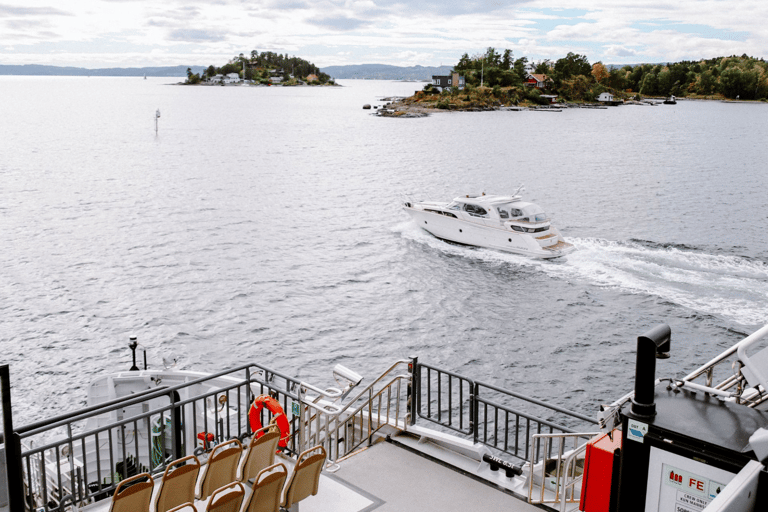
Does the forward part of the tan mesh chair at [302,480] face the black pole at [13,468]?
no

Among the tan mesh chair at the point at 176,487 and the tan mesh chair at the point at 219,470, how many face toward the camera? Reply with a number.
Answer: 0

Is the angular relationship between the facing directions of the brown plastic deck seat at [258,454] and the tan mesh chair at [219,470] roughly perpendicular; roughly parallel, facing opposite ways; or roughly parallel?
roughly parallel

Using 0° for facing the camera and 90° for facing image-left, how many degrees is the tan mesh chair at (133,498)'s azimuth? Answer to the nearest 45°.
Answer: approximately 135°

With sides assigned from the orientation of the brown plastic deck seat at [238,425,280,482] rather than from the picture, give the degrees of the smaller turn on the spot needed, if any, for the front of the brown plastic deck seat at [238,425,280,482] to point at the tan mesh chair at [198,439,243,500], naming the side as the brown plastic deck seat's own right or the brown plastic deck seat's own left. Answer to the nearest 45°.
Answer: approximately 90° to the brown plastic deck seat's own left

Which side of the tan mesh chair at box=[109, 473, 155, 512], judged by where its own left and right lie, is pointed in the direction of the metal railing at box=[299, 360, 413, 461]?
right

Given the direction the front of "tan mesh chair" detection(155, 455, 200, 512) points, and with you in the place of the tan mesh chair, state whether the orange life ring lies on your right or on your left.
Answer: on your right

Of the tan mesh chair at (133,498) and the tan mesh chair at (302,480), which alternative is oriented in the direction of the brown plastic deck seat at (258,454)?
the tan mesh chair at (302,480)

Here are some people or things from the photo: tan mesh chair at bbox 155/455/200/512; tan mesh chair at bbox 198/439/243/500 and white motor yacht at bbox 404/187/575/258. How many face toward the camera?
0

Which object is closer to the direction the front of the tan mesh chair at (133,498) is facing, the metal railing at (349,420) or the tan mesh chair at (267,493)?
the metal railing

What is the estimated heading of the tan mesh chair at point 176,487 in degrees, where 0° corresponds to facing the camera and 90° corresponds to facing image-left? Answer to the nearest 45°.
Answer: approximately 135°

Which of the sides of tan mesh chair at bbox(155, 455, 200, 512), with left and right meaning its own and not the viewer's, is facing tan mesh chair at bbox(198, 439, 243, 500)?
right

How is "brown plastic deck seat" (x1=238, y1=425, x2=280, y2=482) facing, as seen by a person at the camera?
facing away from the viewer and to the left of the viewer

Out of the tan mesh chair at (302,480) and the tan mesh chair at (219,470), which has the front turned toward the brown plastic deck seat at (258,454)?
the tan mesh chair at (302,480)

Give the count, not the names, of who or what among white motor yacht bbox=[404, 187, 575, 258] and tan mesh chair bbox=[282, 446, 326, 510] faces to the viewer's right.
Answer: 0

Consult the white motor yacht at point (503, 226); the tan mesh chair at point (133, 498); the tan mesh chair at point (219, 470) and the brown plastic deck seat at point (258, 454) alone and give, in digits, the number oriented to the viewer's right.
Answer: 0

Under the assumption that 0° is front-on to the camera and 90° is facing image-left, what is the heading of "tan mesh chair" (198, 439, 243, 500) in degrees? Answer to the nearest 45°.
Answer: approximately 135°

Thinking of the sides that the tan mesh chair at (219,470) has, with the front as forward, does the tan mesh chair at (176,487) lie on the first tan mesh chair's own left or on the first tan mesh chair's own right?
on the first tan mesh chair's own left

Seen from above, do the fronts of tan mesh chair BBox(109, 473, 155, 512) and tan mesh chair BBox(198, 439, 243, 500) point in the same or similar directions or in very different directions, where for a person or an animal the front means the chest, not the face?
same or similar directions
